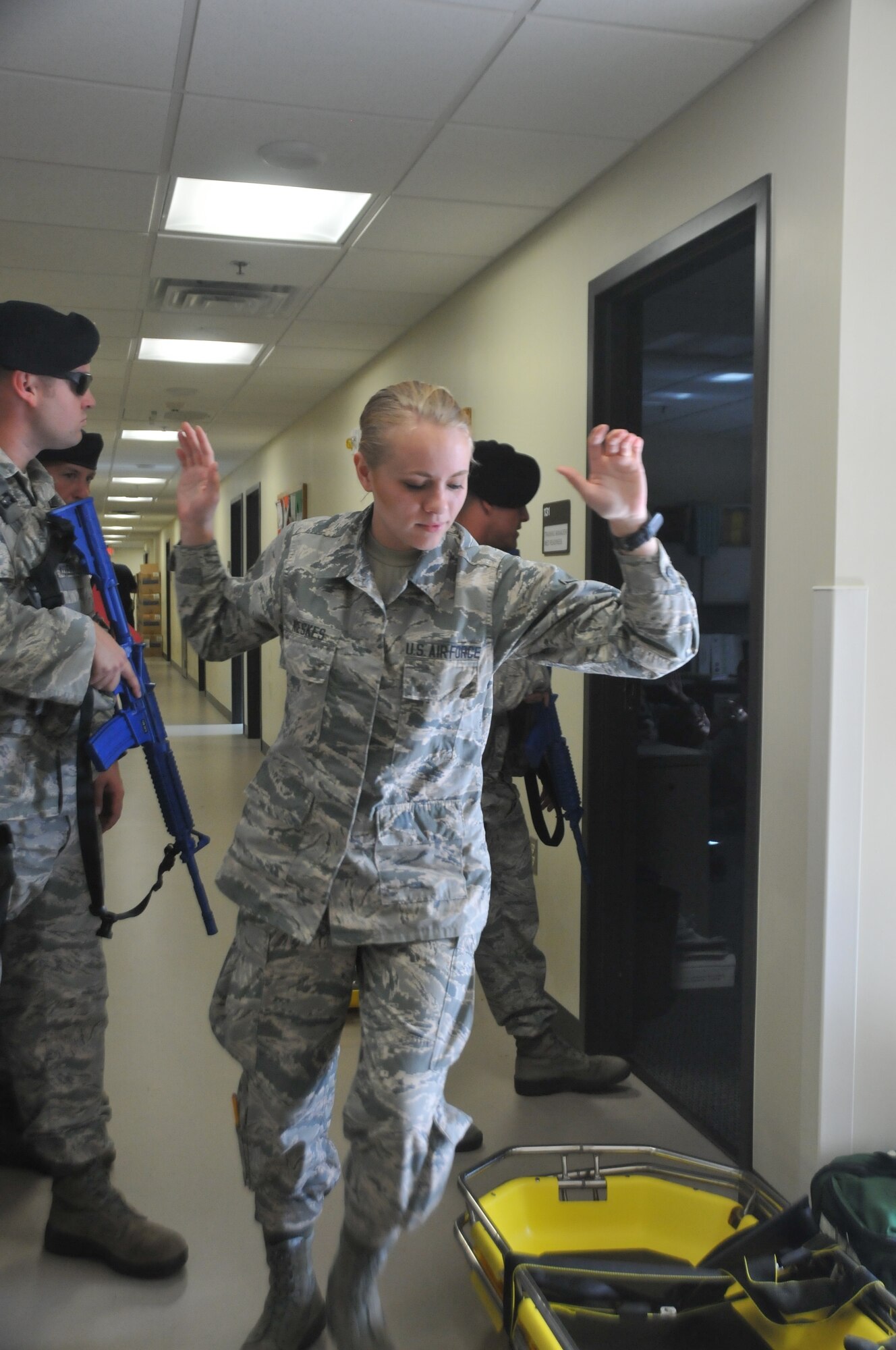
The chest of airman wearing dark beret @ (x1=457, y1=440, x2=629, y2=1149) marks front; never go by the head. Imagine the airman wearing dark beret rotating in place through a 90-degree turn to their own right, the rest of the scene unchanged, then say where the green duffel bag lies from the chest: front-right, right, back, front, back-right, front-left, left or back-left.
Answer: front-left

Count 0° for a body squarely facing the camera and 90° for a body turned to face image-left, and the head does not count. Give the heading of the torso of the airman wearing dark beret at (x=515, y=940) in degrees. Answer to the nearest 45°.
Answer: approximately 270°

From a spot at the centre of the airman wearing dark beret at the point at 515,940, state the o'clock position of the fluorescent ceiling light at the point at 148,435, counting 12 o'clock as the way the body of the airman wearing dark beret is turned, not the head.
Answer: The fluorescent ceiling light is roughly at 8 o'clock from the airman wearing dark beret.
